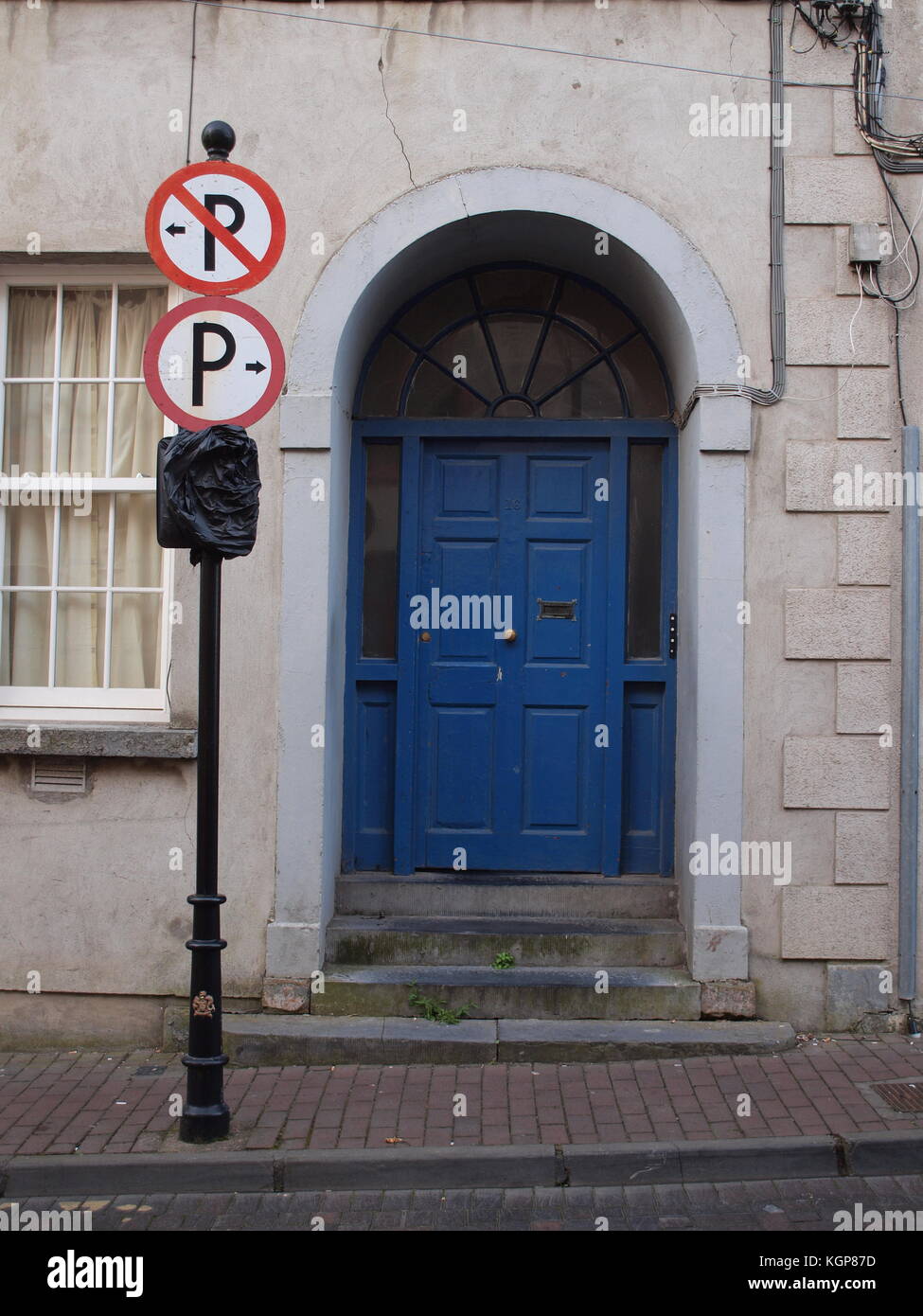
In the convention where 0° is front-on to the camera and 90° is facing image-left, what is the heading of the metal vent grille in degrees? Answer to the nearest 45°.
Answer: approximately 0°

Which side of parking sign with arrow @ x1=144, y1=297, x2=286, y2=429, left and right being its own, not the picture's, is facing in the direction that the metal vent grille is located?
back

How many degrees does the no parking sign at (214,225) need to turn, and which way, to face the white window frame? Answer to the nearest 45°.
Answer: approximately 180°

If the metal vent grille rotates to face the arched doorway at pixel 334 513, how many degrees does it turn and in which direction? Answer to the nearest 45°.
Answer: approximately 90° to its left

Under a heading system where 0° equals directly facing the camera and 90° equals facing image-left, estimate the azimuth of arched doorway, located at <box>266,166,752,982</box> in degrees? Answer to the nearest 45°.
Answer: approximately 0°
